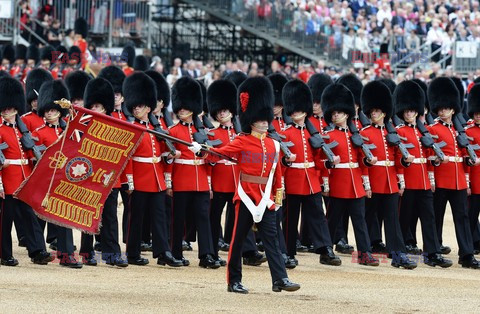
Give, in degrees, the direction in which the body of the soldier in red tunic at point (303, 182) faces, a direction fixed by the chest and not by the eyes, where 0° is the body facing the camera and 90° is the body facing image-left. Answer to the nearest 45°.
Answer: approximately 315°

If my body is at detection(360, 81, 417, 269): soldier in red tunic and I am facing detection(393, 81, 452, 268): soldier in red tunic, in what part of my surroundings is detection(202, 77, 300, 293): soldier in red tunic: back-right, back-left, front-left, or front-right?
back-right

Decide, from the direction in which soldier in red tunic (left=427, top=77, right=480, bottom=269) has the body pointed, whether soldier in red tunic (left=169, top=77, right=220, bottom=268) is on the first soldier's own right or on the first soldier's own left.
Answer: on the first soldier's own right

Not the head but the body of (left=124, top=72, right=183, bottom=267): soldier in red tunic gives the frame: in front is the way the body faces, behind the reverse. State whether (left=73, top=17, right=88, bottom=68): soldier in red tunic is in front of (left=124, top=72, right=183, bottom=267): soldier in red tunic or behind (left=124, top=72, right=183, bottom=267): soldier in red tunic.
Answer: behind

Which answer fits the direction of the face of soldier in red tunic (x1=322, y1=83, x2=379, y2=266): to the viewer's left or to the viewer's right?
to the viewer's left

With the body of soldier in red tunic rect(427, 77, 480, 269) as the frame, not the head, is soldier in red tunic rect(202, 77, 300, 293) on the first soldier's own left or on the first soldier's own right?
on the first soldier's own right
